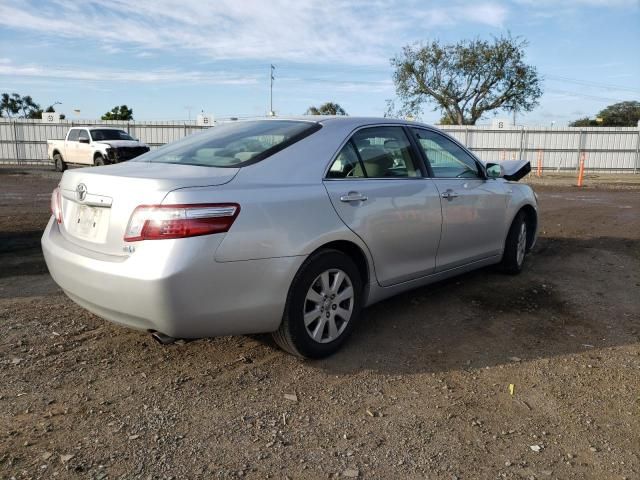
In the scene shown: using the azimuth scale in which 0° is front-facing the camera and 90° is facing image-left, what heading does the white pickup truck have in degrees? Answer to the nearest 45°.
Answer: approximately 315°

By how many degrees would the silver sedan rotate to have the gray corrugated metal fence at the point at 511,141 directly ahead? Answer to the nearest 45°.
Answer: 0° — it already faces it

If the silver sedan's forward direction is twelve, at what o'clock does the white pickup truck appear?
The white pickup truck is roughly at 10 o'clock from the silver sedan.

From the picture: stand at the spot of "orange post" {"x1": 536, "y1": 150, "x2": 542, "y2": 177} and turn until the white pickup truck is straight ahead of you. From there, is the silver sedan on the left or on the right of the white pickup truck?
left

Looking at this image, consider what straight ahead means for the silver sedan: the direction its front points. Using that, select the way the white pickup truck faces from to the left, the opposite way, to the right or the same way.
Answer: to the right

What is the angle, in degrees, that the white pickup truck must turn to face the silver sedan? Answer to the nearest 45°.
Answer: approximately 45° to its right

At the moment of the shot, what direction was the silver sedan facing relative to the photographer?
facing away from the viewer and to the right of the viewer
